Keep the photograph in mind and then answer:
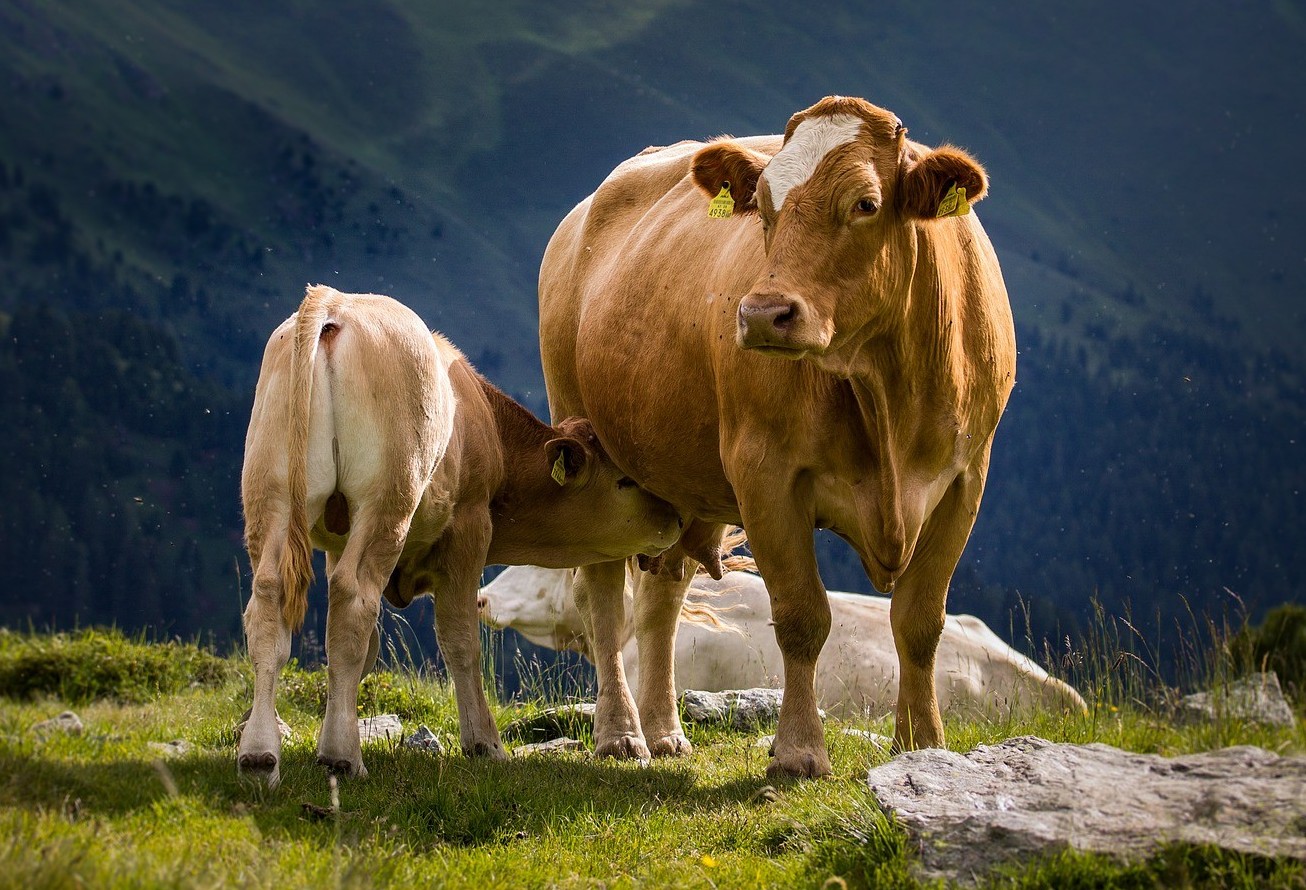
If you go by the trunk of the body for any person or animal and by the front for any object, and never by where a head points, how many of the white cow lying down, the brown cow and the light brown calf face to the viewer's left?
1

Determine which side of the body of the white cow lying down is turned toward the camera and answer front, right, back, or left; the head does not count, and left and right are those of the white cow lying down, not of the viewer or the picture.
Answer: left

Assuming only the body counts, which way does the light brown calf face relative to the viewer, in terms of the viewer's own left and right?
facing away from the viewer and to the right of the viewer

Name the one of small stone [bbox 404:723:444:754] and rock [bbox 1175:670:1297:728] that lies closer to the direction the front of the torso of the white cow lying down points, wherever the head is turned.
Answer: the small stone

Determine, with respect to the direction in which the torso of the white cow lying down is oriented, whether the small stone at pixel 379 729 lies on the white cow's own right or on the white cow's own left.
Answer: on the white cow's own left

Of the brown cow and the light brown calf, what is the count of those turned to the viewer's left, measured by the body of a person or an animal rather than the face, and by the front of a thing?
0

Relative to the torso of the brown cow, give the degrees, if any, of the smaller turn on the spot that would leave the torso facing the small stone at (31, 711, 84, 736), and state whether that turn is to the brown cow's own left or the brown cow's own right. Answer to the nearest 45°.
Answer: approximately 135° to the brown cow's own right

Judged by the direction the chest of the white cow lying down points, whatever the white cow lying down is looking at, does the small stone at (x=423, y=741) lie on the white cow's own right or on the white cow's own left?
on the white cow's own left

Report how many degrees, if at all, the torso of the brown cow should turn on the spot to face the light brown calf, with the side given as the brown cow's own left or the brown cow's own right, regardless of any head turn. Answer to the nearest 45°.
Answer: approximately 135° to the brown cow's own right

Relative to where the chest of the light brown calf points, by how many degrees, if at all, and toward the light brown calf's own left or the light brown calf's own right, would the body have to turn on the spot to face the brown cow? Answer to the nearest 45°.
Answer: approximately 45° to the light brown calf's own right

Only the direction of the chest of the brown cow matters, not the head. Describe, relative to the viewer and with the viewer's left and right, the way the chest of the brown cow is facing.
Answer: facing the viewer and to the right of the viewer

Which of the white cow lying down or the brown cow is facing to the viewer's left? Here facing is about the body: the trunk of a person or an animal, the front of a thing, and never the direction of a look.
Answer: the white cow lying down
